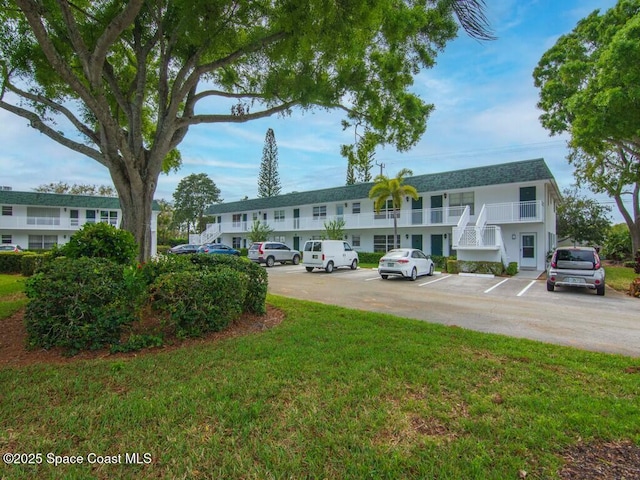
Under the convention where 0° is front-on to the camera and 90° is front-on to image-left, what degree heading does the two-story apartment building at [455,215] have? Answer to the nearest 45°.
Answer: approximately 45°

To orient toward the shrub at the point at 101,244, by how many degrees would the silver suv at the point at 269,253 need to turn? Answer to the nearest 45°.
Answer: approximately 135° to its right

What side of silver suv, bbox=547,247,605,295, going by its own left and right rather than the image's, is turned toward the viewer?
back

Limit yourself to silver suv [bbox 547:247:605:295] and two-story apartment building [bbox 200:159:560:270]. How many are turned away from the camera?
1

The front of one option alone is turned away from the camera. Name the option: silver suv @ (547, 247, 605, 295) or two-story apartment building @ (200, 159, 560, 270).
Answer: the silver suv

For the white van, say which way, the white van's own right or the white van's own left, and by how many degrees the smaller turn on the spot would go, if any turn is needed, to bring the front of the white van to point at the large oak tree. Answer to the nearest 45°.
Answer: approximately 135° to the white van's own right
